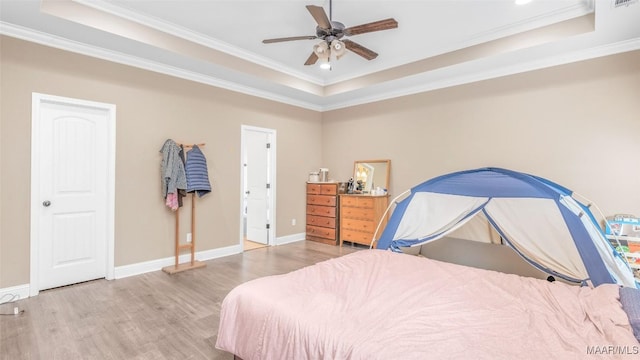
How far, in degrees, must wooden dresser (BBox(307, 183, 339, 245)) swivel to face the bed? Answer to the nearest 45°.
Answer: approximately 45° to its left

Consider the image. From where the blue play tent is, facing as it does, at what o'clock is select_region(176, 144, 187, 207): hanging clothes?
The hanging clothes is roughly at 1 o'clock from the blue play tent.

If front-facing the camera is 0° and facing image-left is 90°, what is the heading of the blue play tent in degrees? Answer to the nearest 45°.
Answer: approximately 45°

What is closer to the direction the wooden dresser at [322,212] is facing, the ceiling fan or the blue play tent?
the ceiling fan

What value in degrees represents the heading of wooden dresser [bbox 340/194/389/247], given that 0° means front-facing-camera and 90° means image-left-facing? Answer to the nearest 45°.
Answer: approximately 45°

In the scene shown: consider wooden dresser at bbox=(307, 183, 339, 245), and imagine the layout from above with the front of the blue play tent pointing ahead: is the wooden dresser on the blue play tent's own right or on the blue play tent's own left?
on the blue play tent's own right
